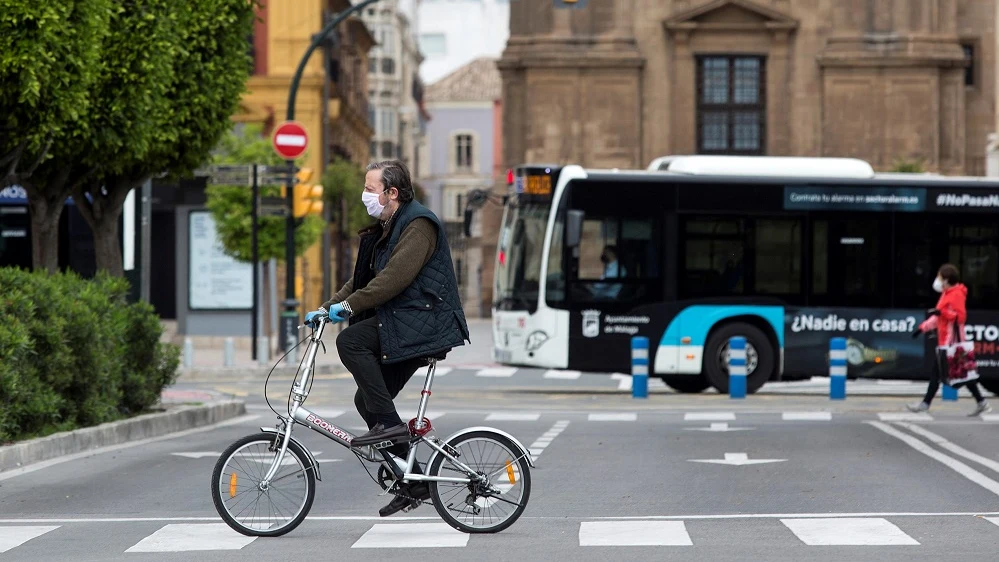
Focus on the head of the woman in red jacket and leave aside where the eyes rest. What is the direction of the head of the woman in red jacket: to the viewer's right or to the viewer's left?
to the viewer's left

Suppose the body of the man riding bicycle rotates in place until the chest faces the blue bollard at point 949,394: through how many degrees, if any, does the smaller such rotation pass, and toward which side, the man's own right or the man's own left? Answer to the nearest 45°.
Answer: approximately 135° to the man's own right

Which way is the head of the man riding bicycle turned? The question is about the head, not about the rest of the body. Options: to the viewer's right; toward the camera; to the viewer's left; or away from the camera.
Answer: to the viewer's left

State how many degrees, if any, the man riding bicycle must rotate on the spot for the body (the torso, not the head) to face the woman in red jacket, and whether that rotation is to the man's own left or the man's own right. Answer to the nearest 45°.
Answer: approximately 135° to the man's own right

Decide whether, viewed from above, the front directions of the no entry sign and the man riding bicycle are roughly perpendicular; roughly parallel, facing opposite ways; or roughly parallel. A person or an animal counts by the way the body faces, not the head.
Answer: roughly perpendicular

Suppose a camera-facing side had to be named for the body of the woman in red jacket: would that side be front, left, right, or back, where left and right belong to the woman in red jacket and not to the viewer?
left

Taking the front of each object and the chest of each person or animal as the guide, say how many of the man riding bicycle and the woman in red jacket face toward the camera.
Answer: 0

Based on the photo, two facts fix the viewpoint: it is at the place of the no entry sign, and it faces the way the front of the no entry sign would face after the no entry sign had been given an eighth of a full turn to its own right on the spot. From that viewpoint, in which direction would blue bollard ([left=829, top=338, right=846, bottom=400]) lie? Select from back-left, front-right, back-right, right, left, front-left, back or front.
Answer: left

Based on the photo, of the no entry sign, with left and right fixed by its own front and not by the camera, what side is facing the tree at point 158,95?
front

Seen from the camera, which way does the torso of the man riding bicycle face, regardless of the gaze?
to the viewer's left

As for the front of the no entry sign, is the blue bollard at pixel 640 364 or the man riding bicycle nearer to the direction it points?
the man riding bicycle

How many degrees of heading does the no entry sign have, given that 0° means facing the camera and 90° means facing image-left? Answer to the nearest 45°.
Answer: approximately 0°
